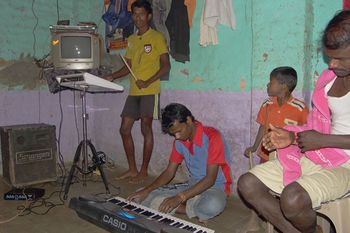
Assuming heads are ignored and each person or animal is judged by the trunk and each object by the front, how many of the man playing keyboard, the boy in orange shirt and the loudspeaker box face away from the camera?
0

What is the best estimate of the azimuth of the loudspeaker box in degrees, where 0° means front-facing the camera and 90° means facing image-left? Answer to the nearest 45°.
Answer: approximately 315°

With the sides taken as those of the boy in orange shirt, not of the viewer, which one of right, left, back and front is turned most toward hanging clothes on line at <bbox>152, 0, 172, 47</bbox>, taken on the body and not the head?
right

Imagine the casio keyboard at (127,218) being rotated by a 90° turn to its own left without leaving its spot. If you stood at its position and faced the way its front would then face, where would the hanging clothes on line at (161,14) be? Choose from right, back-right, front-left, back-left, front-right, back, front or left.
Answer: front-right

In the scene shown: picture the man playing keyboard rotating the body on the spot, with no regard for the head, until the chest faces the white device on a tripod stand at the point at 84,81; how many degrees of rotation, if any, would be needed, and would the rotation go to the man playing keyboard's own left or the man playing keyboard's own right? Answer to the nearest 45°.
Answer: approximately 90° to the man playing keyboard's own right

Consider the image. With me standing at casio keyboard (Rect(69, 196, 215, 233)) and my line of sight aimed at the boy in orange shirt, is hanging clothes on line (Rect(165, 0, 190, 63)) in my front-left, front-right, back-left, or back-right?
front-left

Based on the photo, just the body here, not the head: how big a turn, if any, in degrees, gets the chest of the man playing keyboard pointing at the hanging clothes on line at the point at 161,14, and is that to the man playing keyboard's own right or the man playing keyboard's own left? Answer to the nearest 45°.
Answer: approximately 135° to the man playing keyboard's own right

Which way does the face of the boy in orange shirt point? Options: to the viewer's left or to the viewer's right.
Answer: to the viewer's left

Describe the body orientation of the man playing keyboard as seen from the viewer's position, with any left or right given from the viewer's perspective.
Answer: facing the viewer and to the left of the viewer

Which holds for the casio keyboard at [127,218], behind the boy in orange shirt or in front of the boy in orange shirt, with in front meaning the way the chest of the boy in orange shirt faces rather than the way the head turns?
in front
